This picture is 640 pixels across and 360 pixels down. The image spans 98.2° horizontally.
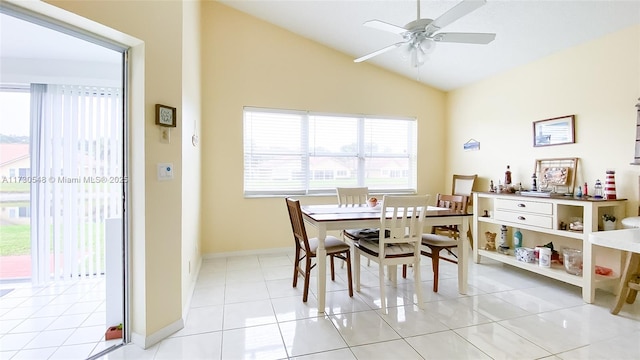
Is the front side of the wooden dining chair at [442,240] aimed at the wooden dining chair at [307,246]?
yes

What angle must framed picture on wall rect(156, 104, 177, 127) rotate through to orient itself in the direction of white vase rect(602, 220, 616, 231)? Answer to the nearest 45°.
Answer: approximately 45° to its left

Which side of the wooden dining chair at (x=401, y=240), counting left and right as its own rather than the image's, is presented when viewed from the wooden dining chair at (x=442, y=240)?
right

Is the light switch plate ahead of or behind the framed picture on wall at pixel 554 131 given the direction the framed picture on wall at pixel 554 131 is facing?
ahead

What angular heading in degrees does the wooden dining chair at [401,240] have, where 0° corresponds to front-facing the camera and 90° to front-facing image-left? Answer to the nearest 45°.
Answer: approximately 135°

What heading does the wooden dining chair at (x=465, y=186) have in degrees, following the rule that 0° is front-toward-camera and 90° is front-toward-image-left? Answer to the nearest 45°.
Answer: approximately 45°

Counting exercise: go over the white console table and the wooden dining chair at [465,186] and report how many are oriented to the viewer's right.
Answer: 0

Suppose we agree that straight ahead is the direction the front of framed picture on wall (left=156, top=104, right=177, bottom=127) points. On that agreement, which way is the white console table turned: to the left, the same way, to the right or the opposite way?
the opposite way

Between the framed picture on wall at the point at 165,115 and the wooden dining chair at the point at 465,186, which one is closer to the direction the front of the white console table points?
the framed picture on wall

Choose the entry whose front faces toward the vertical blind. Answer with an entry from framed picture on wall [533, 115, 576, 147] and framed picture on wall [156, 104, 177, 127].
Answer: framed picture on wall [533, 115, 576, 147]

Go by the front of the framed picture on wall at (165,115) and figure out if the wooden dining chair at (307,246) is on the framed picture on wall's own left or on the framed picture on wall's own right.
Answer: on the framed picture on wall's own left

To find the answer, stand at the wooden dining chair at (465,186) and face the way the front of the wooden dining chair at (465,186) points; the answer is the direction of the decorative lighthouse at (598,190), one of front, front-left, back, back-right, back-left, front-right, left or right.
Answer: left
